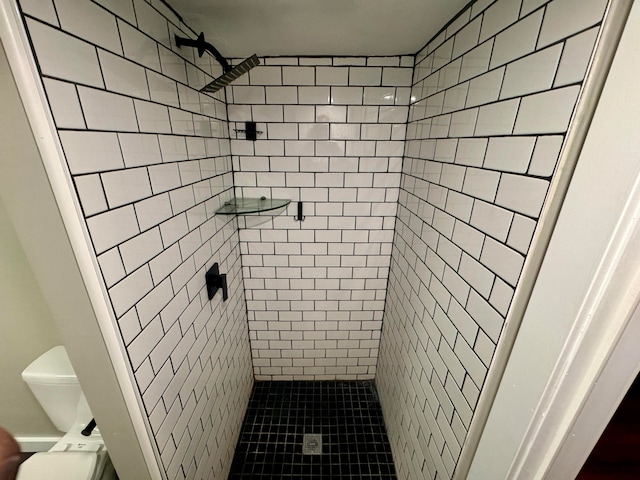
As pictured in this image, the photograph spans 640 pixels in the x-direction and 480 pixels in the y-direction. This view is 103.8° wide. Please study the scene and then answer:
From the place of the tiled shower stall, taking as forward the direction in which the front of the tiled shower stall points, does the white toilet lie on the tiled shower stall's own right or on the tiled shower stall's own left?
on the tiled shower stall's own right

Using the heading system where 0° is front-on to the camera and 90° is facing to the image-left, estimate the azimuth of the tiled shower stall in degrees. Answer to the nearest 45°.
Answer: approximately 0°

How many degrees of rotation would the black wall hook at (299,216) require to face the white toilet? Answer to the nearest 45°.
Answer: approximately 45° to its right

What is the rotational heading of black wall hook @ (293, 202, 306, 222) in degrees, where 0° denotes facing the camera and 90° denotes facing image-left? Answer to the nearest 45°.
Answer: approximately 0°

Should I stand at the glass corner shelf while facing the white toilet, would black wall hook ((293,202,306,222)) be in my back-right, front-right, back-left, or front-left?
back-left
